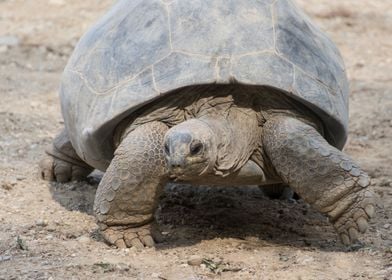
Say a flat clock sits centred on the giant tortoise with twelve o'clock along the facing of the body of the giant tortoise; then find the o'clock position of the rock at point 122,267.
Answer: The rock is roughly at 1 o'clock from the giant tortoise.

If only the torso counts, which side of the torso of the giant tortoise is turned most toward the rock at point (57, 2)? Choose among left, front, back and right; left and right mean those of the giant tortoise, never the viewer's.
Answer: back

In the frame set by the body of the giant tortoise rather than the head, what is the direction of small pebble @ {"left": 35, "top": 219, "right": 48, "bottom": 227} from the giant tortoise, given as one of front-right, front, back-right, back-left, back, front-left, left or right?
right

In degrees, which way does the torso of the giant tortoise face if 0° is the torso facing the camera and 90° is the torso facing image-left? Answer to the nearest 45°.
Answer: approximately 0°

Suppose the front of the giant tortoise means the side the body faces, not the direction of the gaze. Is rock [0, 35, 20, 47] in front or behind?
behind

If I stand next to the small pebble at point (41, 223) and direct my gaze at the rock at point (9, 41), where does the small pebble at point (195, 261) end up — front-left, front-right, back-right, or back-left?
back-right
